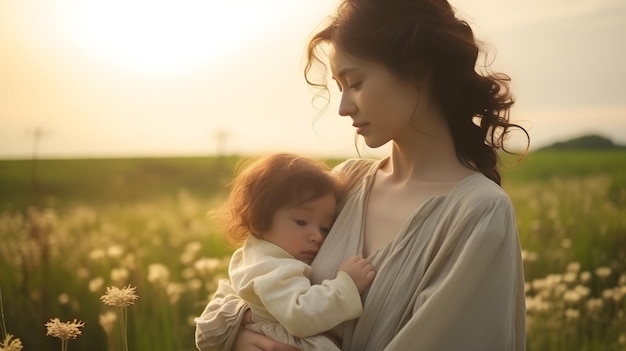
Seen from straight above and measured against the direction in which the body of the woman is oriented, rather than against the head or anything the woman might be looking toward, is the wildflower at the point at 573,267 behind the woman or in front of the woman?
behind

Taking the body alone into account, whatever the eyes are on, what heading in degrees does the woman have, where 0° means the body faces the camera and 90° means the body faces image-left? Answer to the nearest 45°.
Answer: approximately 45°

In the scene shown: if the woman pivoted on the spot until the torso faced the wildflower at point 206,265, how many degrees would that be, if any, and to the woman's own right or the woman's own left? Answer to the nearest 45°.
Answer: approximately 90° to the woman's own right
